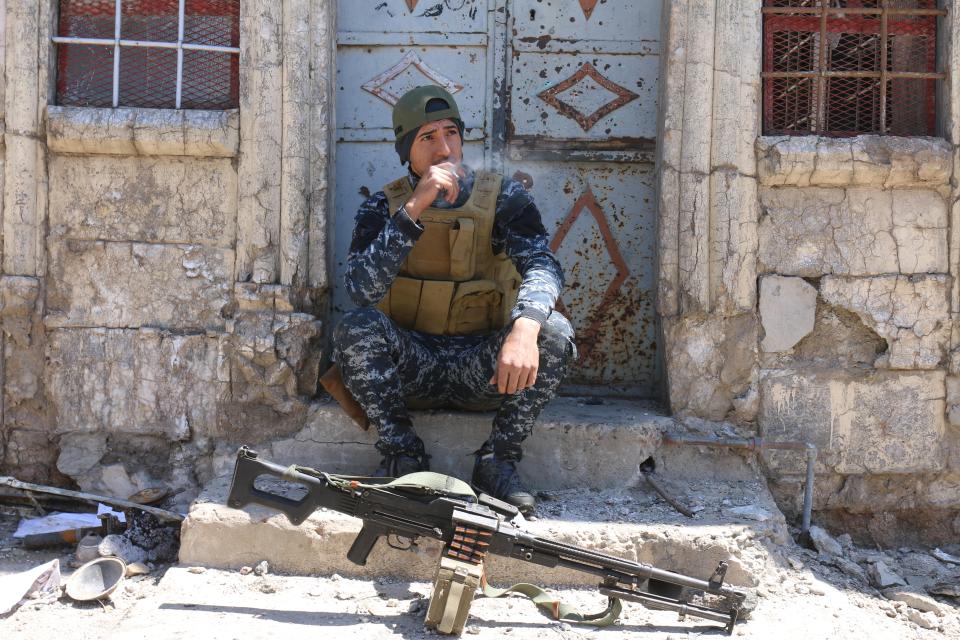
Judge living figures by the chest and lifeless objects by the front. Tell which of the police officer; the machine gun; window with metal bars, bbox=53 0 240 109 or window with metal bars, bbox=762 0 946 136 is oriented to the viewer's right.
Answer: the machine gun

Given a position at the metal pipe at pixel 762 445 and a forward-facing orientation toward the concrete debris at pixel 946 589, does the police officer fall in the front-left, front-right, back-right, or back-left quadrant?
back-right

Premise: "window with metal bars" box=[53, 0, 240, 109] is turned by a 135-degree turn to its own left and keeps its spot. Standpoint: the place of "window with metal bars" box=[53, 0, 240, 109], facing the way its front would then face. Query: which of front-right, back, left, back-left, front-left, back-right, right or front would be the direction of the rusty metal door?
front-right

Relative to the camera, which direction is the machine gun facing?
to the viewer's right

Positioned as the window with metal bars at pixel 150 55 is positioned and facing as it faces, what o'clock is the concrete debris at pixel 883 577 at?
The concrete debris is roughly at 10 o'clock from the window with metal bars.

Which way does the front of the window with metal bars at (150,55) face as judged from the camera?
facing the viewer

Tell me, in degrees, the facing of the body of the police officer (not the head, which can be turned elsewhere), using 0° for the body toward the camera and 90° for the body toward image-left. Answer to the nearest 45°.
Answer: approximately 0°

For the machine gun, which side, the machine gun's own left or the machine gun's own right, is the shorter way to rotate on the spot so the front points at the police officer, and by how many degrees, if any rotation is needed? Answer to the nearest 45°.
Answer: approximately 90° to the machine gun's own left

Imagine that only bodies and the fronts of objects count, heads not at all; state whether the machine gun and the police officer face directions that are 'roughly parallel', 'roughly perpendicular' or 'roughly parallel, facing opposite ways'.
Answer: roughly perpendicular

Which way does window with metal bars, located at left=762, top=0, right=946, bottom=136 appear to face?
toward the camera

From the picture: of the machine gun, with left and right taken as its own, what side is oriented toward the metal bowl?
back
